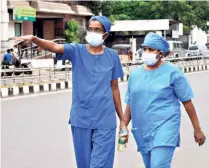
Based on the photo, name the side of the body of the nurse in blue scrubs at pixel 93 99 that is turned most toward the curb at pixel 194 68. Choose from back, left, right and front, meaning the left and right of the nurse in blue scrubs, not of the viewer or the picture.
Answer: back

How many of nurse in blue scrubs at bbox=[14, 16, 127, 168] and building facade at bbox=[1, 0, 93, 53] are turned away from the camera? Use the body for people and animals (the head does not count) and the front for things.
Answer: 0

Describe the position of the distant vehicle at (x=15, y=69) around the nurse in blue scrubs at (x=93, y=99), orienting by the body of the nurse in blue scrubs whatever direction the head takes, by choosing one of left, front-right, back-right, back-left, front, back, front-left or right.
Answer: back

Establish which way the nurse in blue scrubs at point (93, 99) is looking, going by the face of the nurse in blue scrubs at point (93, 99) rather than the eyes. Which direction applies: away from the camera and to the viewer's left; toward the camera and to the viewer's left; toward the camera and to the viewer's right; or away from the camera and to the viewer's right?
toward the camera and to the viewer's left

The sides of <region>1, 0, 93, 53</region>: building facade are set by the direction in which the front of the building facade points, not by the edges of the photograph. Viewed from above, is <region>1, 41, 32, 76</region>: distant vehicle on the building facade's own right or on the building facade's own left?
on the building facade's own right

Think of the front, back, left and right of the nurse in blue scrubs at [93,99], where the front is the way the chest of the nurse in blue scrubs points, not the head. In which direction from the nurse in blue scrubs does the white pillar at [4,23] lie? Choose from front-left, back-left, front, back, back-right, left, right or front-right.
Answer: back

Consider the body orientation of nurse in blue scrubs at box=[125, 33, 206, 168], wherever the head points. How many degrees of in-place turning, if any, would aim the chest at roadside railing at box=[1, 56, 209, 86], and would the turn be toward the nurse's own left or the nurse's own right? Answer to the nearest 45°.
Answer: approximately 135° to the nurse's own right

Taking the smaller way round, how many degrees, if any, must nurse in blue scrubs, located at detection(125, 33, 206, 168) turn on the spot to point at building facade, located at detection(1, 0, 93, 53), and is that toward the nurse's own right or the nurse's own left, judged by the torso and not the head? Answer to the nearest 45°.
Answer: approximately 135° to the nurse's own right

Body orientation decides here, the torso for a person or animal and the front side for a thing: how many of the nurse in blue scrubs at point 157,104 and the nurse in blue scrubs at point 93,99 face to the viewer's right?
0

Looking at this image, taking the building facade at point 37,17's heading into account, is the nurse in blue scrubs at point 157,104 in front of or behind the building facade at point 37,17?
in front

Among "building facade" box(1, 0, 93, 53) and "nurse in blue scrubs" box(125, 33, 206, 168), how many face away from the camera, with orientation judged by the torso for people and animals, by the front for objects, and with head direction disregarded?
0

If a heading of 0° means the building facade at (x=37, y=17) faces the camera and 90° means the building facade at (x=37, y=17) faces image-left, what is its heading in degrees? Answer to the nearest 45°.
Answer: approximately 315°

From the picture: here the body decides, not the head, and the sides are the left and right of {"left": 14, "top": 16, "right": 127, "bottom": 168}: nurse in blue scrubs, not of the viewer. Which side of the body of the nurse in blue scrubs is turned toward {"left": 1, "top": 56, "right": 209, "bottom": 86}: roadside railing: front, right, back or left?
back

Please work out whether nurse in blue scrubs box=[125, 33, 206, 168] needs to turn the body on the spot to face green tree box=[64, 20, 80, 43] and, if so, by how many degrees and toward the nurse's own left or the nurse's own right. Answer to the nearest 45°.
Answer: approximately 135° to the nurse's own right

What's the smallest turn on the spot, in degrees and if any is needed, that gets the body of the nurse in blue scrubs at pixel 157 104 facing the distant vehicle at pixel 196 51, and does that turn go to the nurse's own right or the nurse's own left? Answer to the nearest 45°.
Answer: approximately 135° to the nurse's own right

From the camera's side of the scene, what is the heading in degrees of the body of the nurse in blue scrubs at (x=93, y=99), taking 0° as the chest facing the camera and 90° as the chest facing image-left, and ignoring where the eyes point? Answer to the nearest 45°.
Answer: approximately 0°

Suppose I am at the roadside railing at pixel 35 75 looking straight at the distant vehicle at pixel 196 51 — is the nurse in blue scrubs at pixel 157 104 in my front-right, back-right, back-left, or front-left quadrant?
back-right

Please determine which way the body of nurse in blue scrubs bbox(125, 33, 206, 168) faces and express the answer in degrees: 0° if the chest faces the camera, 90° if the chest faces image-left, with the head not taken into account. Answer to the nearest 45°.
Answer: approximately 45°
